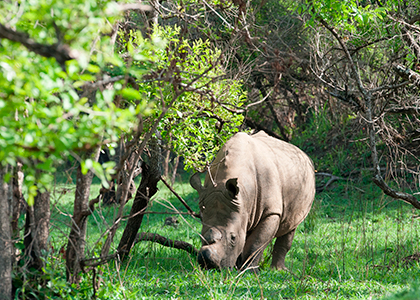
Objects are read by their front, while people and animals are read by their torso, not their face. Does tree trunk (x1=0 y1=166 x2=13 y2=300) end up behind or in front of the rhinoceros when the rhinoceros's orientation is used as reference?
in front

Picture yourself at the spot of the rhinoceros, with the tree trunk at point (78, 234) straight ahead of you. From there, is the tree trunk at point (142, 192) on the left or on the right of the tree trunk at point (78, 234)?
right

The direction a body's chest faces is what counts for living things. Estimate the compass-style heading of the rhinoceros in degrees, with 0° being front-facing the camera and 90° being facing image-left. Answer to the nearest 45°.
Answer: approximately 45°

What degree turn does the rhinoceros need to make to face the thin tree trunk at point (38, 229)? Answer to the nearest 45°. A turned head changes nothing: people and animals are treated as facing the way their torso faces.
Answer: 0° — it already faces it

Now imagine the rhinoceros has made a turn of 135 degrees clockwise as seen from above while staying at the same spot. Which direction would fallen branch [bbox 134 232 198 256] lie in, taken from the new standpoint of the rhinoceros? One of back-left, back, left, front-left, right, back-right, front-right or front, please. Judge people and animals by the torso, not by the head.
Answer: left

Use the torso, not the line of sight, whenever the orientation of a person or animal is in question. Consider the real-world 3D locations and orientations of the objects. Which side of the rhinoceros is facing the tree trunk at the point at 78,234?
front
